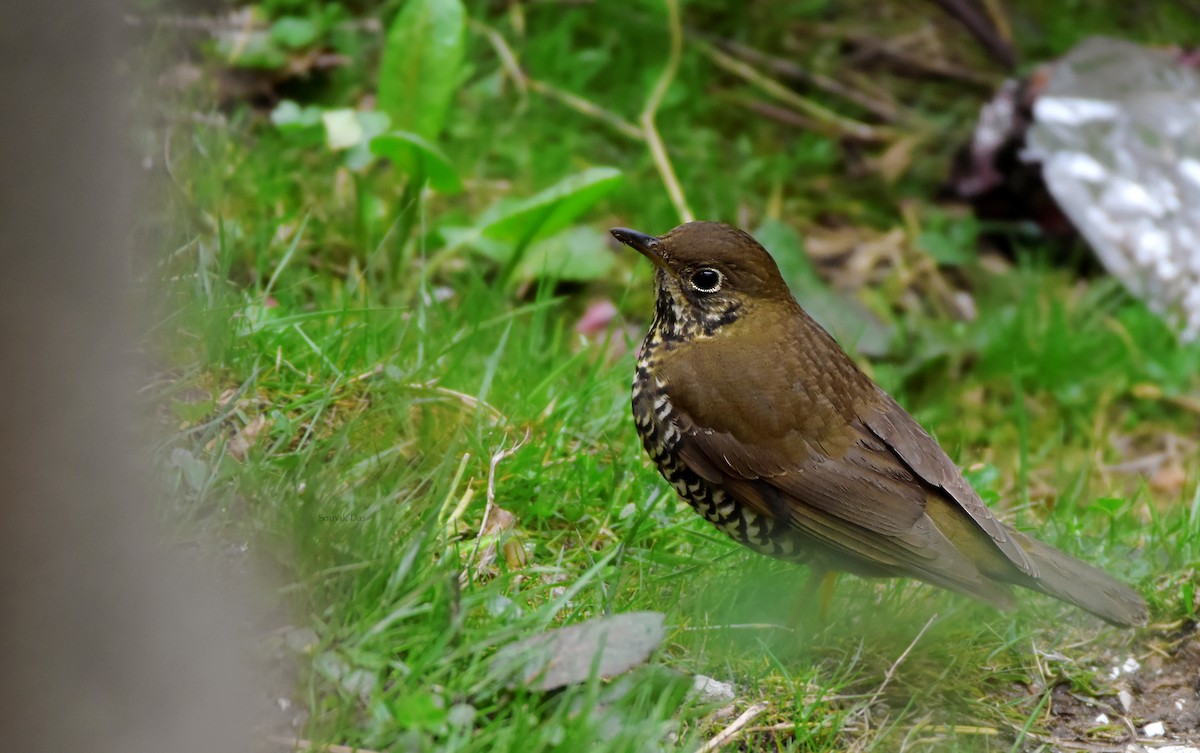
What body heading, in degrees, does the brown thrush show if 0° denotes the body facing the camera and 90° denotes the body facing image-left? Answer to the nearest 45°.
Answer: approximately 90°

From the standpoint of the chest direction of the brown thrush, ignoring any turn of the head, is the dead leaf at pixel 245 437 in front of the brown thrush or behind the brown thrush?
in front

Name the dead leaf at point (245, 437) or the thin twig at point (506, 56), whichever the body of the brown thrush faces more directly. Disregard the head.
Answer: the dead leaf
